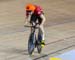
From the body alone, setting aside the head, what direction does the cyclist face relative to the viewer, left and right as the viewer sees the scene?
facing the viewer and to the left of the viewer
